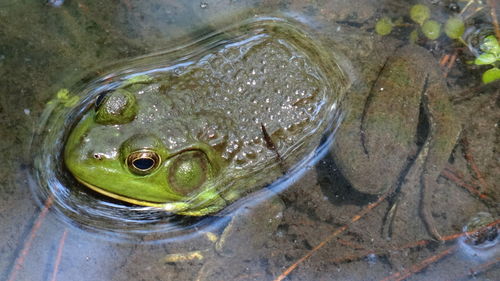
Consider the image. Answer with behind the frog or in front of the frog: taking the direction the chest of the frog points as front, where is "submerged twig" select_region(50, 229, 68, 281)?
in front

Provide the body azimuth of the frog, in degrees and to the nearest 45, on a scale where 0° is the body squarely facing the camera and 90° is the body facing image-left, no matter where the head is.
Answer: approximately 45°
